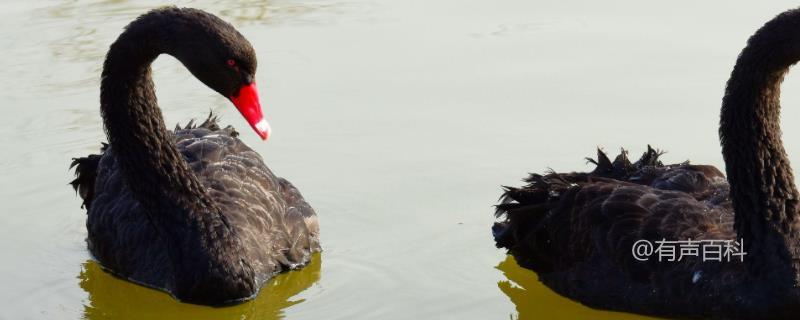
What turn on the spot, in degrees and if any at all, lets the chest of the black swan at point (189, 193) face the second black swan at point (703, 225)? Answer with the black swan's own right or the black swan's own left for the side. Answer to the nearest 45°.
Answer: approximately 45° to the black swan's own left

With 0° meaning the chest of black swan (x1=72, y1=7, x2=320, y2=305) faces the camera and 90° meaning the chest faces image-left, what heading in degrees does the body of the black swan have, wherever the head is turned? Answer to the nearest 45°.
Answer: approximately 315°

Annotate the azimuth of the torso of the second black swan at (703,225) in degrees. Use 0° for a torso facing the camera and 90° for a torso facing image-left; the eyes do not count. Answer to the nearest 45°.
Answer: approximately 270°

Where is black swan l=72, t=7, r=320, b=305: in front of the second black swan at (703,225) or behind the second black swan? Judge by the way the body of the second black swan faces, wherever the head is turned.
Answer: behind
